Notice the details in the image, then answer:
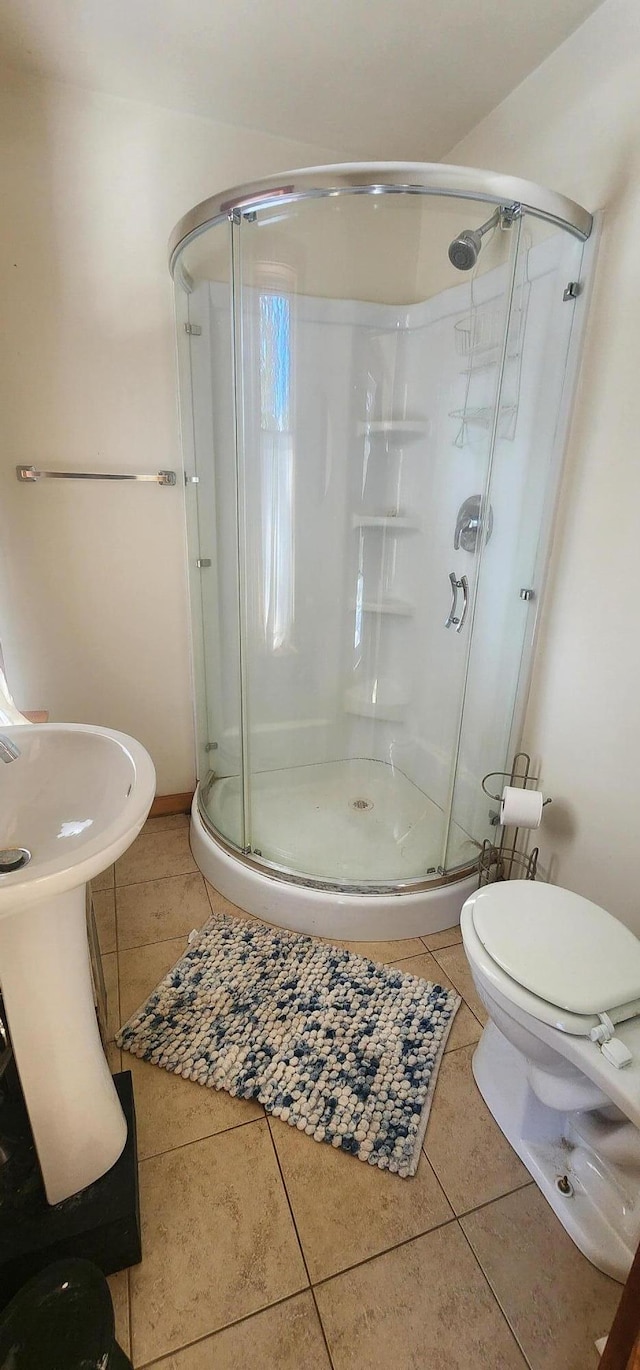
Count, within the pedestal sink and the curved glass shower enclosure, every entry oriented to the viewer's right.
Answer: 1

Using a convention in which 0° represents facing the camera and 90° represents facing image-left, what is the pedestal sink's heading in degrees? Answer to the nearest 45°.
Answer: approximately 270°

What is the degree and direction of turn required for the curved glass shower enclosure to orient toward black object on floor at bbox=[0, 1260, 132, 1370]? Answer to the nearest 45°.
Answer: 0° — it already faces it

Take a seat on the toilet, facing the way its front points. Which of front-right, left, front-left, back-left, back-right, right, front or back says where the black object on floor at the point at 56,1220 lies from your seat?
left

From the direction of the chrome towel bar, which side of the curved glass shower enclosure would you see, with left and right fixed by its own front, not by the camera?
right

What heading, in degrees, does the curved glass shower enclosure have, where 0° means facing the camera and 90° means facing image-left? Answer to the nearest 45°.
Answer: approximately 0°

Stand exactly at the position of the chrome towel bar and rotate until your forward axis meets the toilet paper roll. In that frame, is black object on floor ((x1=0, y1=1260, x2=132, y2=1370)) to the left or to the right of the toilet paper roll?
right

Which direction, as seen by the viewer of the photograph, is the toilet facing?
facing away from the viewer and to the left of the viewer
